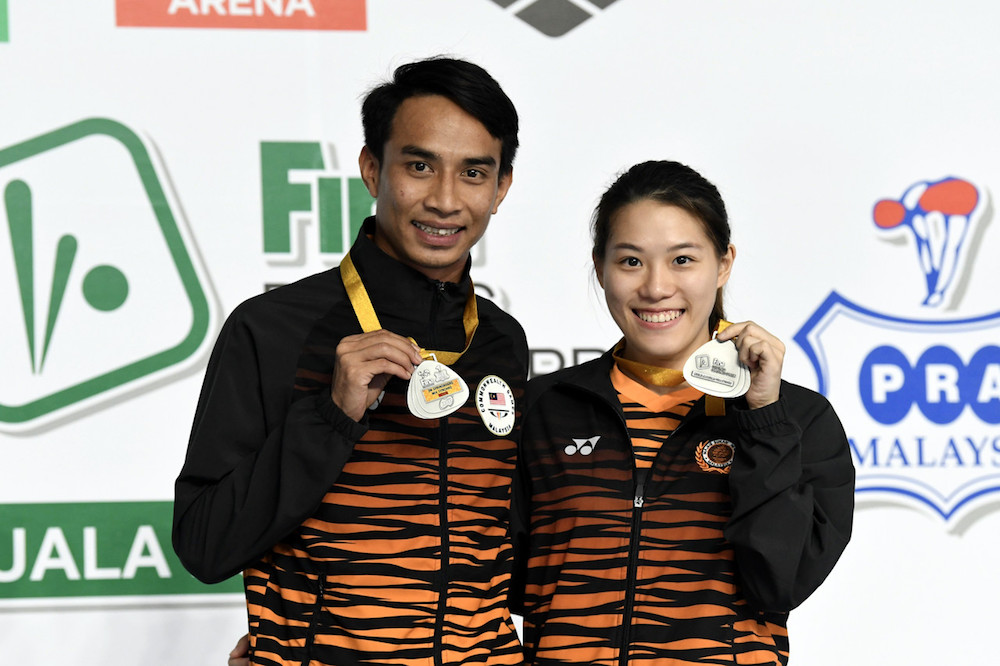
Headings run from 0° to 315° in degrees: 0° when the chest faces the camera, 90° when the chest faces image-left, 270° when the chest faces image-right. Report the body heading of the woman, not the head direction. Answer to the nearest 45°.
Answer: approximately 0°
